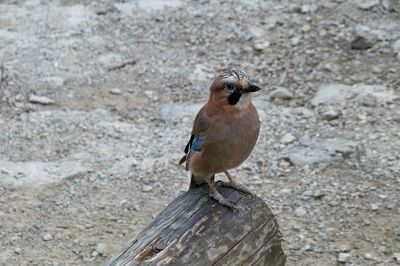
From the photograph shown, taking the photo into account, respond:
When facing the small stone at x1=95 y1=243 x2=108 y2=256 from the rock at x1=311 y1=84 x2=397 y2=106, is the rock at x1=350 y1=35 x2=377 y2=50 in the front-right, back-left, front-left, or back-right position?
back-right

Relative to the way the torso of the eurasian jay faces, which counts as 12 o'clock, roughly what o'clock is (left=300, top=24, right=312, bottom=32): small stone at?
The small stone is roughly at 8 o'clock from the eurasian jay.

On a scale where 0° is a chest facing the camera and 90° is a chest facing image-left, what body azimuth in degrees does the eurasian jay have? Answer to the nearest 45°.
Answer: approximately 315°

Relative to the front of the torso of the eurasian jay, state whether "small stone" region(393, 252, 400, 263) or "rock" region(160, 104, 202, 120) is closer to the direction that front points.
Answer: the small stone

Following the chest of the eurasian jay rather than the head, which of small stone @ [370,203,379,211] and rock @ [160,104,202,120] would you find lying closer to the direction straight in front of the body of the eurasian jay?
the small stone

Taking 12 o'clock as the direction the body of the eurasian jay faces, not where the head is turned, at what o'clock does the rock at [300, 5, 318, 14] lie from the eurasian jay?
The rock is roughly at 8 o'clock from the eurasian jay.

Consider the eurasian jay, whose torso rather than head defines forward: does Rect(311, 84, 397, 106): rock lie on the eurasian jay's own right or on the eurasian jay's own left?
on the eurasian jay's own left

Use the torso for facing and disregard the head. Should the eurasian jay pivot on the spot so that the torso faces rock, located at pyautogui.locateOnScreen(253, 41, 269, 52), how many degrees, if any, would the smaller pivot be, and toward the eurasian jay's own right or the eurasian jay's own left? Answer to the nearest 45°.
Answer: approximately 135° to the eurasian jay's own left

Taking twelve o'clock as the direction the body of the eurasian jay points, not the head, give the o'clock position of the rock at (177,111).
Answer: The rock is roughly at 7 o'clock from the eurasian jay.
